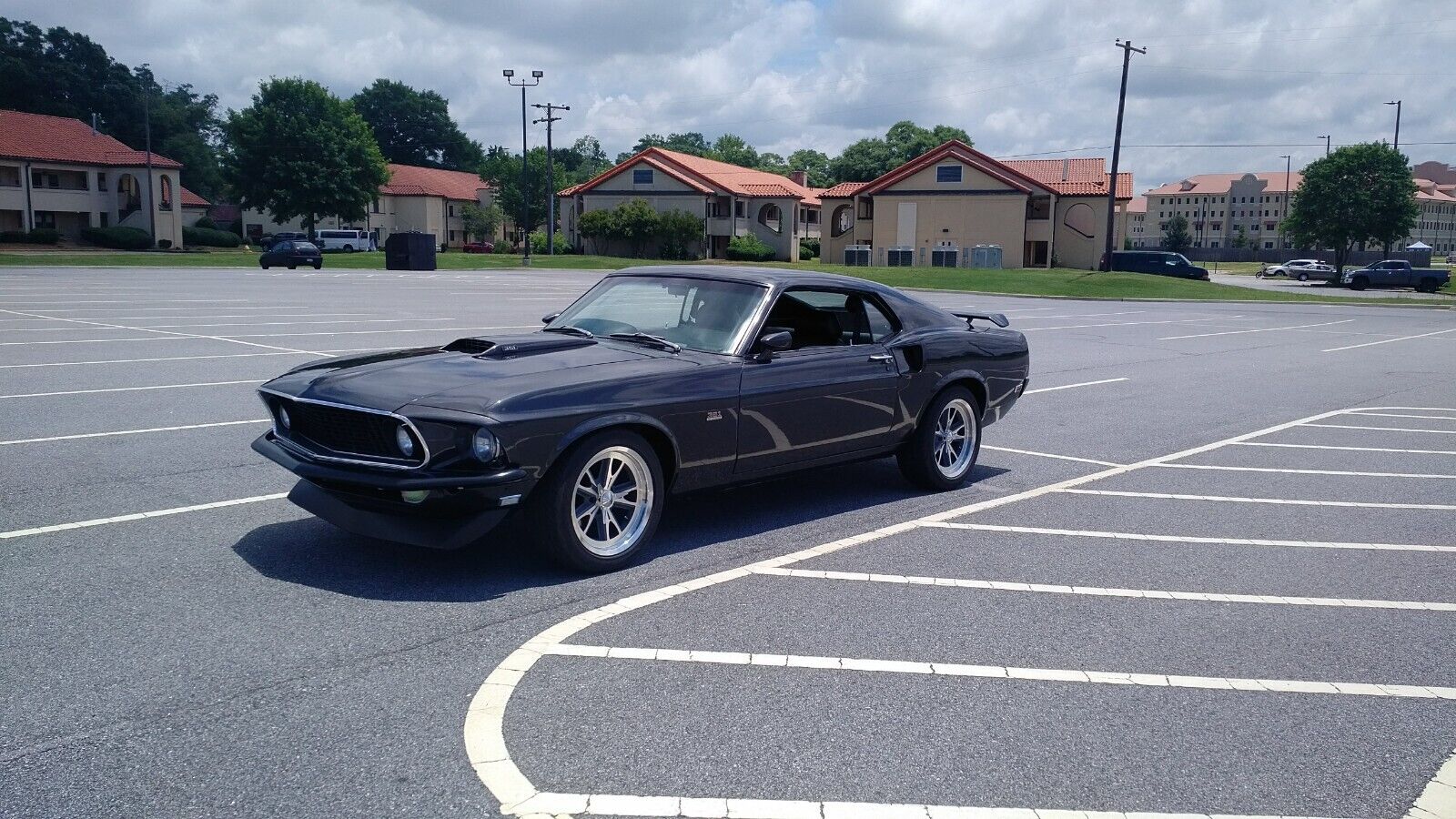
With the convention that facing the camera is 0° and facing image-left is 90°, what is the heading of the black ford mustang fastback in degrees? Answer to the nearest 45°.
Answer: approximately 45°

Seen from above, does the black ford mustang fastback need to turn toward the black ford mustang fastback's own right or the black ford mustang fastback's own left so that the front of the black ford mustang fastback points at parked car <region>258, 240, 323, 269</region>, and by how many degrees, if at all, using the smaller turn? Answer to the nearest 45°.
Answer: approximately 135° to the black ford mustang fastback's own right
